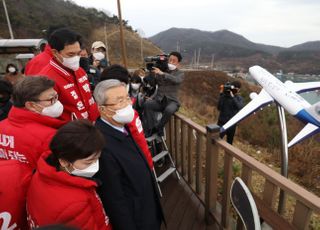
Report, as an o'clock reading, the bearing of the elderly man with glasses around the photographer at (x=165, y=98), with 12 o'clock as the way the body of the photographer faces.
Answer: The elderly man with glasses is roughly at 11 o'clock from the photographer.

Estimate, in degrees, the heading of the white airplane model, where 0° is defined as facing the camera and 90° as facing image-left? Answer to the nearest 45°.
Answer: approximately 135°

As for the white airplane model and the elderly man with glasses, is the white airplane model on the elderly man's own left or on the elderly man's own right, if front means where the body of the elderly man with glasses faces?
on the elderly man's own left

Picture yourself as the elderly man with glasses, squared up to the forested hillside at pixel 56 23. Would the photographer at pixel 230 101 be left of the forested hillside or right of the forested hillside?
right

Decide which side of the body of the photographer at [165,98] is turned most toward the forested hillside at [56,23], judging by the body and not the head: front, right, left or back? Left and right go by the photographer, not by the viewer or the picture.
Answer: right

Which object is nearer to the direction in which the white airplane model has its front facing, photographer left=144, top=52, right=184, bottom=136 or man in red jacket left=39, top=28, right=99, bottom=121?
the photographer

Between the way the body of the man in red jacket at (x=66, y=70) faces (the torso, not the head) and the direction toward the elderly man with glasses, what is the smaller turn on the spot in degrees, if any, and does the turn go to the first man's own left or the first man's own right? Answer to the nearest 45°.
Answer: approximately 45° to the first man's own right

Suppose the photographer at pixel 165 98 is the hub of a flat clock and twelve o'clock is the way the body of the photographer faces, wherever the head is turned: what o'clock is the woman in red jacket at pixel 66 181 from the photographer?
The woman in red jacket is roughly at 11 o'clock from the photographer.
